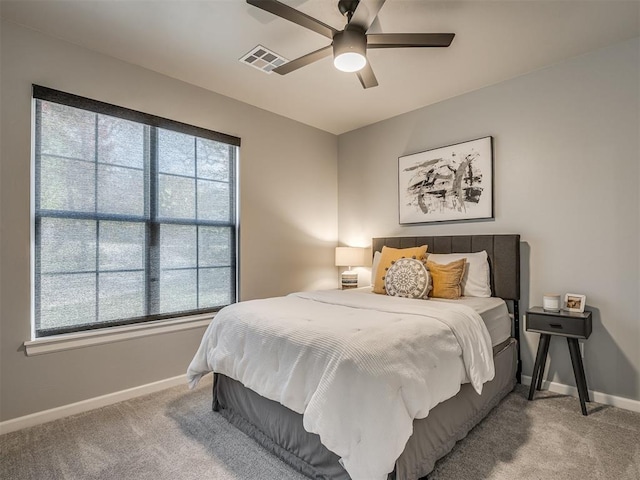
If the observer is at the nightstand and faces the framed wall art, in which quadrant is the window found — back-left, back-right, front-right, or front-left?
front-left

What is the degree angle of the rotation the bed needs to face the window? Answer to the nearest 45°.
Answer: approximately 45° to its right

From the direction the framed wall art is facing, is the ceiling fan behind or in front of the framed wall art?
in front

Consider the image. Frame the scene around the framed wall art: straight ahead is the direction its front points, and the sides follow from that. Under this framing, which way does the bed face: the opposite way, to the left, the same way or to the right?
the same way

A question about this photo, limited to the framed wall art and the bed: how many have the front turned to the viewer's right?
0

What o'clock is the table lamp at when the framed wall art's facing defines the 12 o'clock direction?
The table lamp is roughly at 2 o'clock from the framed wall art.

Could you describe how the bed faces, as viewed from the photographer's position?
facing the viewer and to the left of the viewer

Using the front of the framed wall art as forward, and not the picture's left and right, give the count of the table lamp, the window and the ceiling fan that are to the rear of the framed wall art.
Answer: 0

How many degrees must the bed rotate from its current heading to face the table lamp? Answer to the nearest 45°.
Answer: approximately 135° to its right
